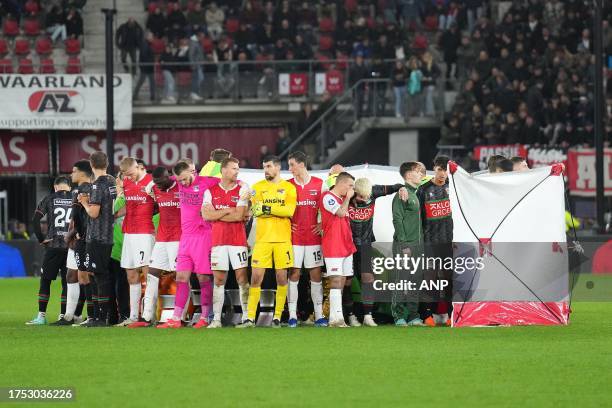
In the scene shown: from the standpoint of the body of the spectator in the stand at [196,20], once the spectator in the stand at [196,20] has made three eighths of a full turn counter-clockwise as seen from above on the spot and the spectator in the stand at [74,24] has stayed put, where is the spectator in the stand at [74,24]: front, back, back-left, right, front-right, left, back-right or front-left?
back-left

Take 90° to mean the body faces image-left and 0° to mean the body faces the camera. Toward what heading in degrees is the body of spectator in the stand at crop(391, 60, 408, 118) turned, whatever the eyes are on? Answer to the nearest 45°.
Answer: approximately 0°

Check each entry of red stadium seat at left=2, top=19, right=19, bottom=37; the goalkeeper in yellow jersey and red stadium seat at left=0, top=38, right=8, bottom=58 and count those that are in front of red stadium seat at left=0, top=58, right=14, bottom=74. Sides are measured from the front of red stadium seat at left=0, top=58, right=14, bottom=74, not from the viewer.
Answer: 1

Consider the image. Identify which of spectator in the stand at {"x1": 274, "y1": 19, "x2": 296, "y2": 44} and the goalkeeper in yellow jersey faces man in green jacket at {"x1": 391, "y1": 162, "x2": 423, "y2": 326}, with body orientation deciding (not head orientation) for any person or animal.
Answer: the spectator in the stand

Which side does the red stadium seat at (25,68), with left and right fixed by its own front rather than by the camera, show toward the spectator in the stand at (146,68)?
left
